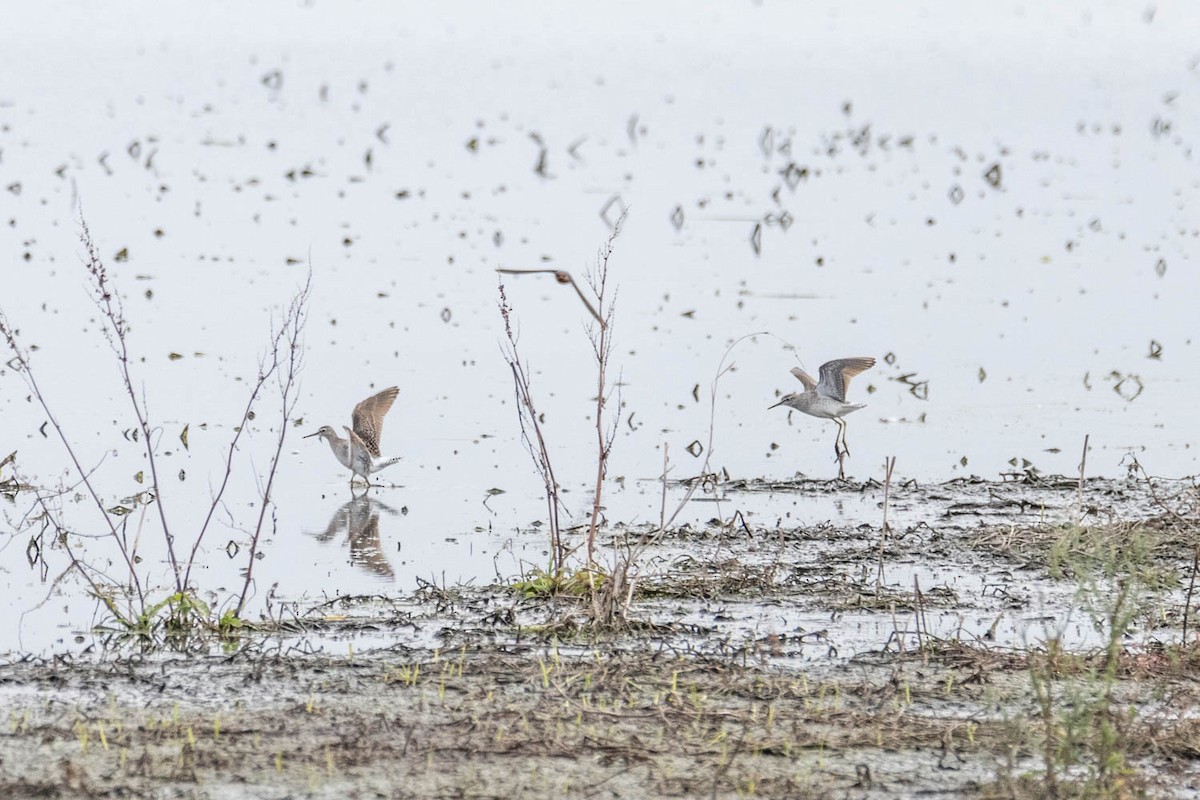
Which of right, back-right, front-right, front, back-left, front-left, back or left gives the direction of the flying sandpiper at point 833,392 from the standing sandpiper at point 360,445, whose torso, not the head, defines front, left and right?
back

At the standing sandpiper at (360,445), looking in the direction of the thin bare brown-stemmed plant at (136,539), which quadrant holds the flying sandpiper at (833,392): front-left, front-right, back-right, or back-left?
back-left

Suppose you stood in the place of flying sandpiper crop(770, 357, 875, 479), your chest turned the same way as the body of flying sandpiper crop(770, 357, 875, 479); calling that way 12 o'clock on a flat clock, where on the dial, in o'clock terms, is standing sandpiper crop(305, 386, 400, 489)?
standing sandpiper crop(305, 386, 400, 489) is roughly at 11 o'clock from flying sandpiper crop(770, 357, 875, 479).

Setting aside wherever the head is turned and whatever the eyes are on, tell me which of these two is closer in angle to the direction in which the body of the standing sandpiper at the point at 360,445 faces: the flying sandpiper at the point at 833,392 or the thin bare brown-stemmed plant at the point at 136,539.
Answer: the thin bare brown-stemmed plant

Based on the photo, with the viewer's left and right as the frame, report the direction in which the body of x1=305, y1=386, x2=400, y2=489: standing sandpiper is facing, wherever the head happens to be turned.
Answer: facing to the left of the viewer

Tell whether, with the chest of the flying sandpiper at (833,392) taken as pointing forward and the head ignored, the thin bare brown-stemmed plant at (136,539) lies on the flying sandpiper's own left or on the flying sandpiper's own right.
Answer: on the flying sandpiper's own left

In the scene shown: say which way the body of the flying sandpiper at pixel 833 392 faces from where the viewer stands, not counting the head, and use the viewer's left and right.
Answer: facing to the left of the viewer

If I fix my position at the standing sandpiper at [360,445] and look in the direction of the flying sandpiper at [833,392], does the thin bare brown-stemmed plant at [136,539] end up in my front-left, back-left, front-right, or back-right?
back-right

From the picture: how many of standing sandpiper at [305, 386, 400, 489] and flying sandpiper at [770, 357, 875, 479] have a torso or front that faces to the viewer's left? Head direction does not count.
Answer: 2
